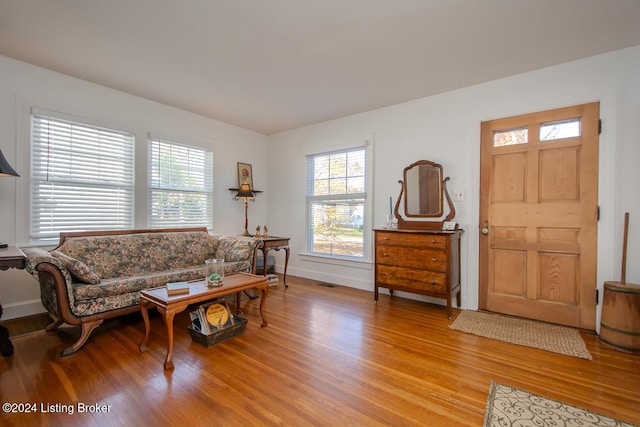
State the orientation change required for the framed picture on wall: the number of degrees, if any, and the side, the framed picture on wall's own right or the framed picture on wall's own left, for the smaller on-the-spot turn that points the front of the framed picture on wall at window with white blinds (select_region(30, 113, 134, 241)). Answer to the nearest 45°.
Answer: approximately 90° to the framed picture on wall's own right

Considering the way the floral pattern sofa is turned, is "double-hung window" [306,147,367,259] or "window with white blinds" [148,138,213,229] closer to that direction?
the double-hung window

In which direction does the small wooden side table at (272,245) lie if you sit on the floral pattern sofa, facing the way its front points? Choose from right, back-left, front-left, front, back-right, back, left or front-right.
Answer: front-left

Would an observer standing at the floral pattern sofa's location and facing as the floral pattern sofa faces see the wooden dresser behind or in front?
in front

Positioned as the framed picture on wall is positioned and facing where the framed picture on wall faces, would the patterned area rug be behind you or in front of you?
in front

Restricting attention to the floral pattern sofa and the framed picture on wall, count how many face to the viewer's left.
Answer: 0

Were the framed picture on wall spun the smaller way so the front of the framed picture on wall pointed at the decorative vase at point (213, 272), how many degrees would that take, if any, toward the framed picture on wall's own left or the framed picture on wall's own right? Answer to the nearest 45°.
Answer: approximately 45° to the framed picture on wall's own right

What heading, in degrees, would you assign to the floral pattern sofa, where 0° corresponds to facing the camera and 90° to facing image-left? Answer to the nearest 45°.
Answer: approximately 315°

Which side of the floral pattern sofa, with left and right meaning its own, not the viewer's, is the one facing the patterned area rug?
front

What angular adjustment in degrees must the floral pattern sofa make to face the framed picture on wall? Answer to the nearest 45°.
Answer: approximately 90° to its left

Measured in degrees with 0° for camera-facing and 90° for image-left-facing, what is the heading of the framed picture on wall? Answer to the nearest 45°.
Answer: approximately 315°
